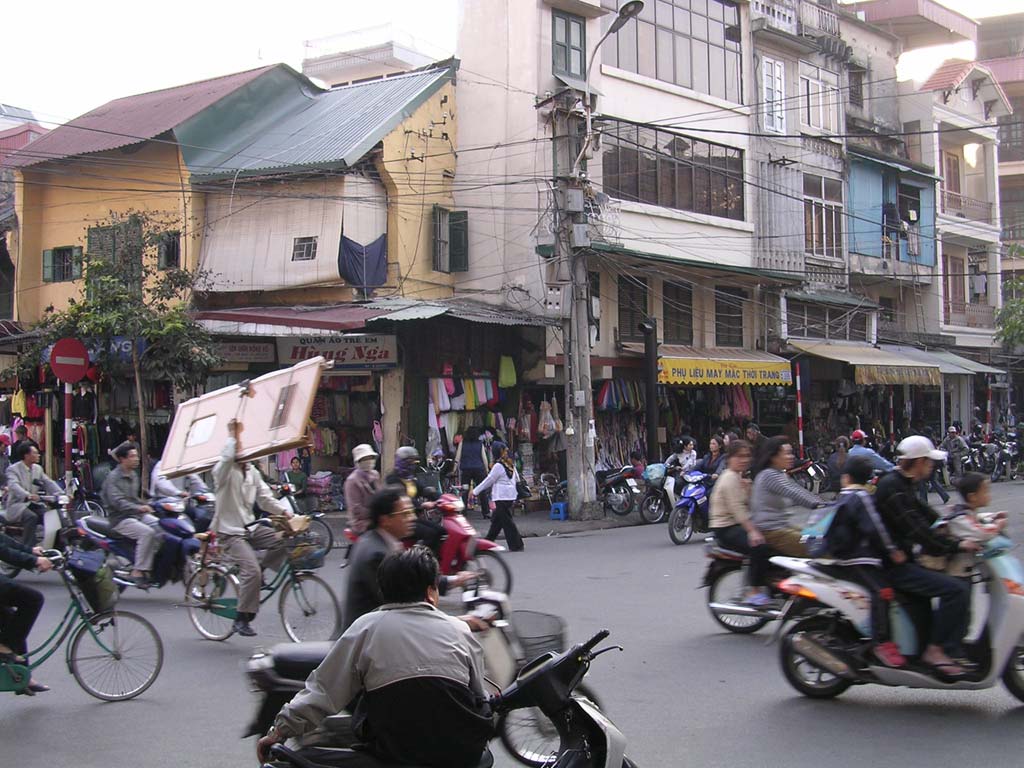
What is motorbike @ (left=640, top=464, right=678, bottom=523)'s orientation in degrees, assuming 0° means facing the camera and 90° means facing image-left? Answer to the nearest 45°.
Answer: approximately 45°

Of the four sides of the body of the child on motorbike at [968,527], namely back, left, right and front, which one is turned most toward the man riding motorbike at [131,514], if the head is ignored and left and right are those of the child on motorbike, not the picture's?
back

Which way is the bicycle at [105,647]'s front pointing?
to the viewer's right

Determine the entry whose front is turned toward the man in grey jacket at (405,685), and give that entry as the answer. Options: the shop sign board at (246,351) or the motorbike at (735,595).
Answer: the shop sign board

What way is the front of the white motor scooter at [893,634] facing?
to the viewer's right

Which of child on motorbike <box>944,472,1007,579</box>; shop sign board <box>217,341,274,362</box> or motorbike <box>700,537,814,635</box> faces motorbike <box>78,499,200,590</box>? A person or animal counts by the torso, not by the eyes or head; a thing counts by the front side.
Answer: the shop sign board

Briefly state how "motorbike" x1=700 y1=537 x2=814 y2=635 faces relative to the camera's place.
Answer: facing to the right of the viewer

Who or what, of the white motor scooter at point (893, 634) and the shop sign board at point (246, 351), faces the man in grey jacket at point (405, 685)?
the shop sign board

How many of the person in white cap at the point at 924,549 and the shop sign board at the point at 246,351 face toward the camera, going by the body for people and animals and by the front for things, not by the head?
1

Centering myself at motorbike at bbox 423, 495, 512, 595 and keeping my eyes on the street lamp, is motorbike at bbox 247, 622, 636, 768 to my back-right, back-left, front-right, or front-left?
back-right

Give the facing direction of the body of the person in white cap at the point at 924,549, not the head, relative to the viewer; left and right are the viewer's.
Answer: facing to the right of the viewer

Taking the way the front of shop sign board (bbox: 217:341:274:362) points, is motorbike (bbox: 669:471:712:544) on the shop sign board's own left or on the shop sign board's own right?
on the shop sign board's own left

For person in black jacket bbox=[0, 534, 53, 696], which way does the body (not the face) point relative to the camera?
to the viewer's right
